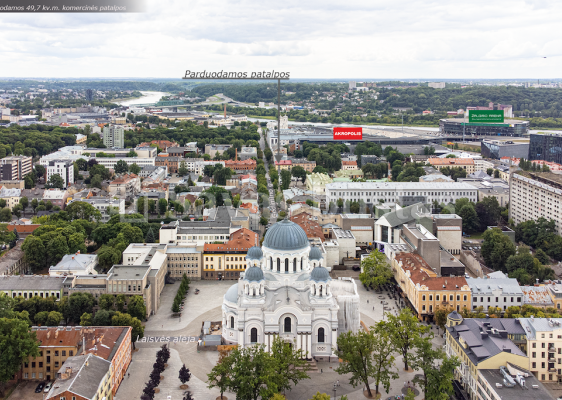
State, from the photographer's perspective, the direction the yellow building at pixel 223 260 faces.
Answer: facing the viewer

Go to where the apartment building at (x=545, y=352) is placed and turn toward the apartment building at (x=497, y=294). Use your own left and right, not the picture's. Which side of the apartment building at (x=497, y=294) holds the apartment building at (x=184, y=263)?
left

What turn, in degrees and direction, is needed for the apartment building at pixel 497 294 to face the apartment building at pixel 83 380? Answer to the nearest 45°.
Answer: approximately 45° to its right

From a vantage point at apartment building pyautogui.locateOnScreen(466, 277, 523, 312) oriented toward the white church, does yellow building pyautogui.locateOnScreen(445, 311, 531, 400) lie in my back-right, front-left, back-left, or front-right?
front-left

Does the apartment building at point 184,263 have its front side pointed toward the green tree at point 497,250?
no

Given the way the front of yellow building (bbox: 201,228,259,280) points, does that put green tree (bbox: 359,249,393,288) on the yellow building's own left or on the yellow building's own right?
on the yellow building's own left

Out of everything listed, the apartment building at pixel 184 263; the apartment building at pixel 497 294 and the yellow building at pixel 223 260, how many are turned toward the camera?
3

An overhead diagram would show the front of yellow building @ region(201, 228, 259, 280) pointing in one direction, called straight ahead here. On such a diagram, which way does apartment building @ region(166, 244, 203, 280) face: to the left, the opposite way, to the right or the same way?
the same way

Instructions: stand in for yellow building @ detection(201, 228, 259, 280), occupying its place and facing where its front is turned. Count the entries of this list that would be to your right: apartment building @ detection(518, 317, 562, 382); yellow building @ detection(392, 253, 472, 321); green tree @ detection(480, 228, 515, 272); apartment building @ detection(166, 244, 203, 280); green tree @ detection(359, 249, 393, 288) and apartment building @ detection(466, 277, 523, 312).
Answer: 1

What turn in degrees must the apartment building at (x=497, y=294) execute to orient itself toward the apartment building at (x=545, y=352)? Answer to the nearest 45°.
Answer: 0° — it already faces it

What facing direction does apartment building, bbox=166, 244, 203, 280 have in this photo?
toward the camera

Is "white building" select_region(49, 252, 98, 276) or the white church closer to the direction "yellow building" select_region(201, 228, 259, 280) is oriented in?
the white church

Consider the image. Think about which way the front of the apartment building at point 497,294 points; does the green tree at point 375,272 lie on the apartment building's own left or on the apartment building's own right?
on the apartment building's own right

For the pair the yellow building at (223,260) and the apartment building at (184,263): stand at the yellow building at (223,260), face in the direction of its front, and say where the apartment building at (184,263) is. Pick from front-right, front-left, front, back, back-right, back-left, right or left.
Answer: right

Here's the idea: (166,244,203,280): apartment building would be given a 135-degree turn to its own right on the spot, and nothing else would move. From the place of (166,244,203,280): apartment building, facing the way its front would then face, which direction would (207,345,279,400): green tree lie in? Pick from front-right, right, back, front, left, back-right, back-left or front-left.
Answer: back-left
